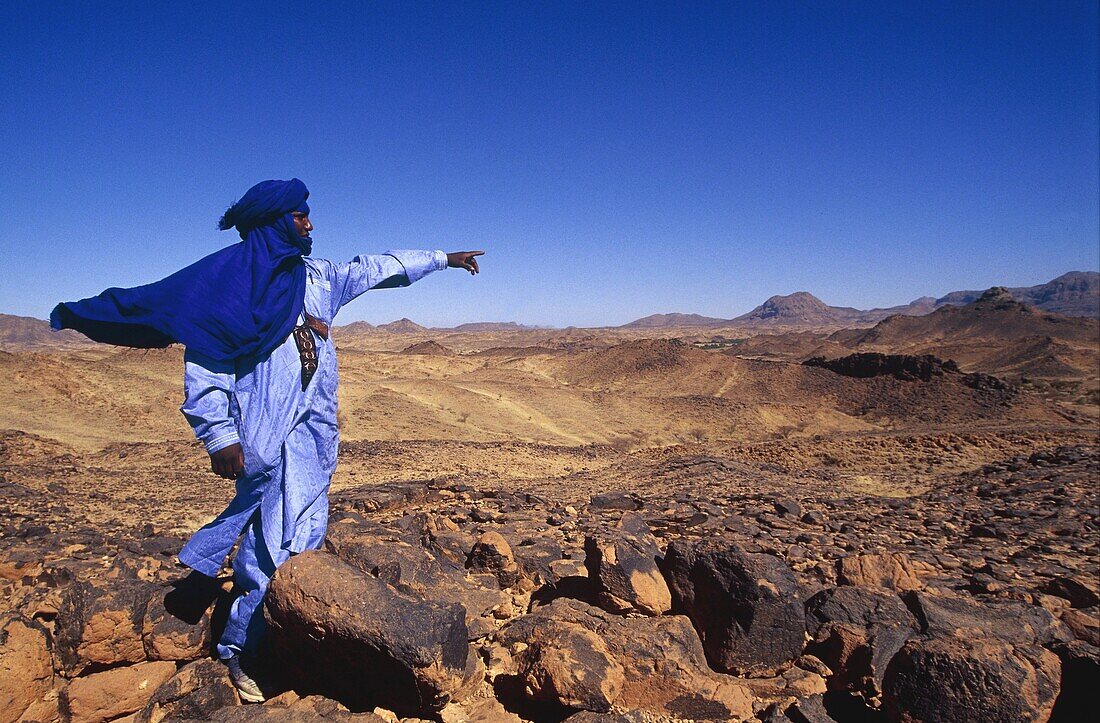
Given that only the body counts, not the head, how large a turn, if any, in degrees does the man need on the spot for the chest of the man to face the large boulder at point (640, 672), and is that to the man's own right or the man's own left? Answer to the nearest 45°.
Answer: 0° — they already face it

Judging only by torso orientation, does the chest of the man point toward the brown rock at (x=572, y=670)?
yes

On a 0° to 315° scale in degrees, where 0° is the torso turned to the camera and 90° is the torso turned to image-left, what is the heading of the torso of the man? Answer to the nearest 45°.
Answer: approximately 315°
